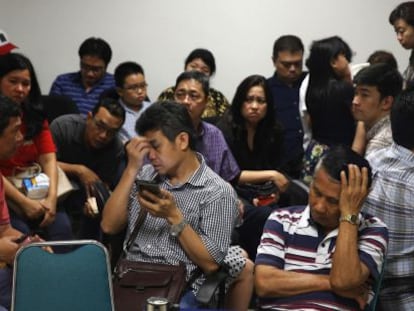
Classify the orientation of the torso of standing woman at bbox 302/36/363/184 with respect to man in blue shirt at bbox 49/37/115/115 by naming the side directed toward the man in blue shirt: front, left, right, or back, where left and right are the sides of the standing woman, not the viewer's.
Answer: left

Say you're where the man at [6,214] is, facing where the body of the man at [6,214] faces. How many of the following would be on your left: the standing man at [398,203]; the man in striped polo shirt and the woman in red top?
1

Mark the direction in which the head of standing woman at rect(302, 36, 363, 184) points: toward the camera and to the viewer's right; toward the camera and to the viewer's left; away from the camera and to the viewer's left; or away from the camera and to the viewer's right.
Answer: away from the camera and to the viewer's right

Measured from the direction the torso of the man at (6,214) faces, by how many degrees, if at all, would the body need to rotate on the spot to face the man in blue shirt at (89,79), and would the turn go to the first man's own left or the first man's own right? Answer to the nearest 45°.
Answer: approximately 90° to the first man's own left

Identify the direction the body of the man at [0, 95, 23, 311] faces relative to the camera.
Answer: to the viewer's right

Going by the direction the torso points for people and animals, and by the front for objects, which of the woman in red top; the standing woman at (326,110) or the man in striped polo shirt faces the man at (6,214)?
the woman in red top

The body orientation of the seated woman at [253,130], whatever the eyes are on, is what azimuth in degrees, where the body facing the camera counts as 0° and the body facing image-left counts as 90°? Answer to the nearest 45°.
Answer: approximately 0°

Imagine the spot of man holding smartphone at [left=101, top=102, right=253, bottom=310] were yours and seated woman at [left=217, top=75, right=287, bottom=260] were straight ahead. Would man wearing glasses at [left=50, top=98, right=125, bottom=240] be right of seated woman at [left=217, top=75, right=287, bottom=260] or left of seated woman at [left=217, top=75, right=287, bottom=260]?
left

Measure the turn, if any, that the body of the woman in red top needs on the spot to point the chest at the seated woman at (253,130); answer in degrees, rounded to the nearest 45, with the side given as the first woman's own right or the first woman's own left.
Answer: approximately 90° to the first woman's own left

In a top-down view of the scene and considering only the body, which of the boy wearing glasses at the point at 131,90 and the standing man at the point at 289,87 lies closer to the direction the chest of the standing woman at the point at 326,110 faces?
the standing man
